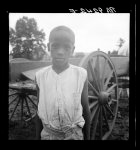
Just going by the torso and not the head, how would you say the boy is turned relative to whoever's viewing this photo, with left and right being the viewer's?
facing the viewer
